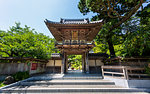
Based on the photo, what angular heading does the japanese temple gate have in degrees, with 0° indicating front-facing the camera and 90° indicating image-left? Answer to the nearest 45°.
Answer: approximately 0°

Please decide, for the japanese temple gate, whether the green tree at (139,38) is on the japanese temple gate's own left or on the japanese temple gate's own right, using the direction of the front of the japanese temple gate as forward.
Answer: on the japanese temple gate's own left
